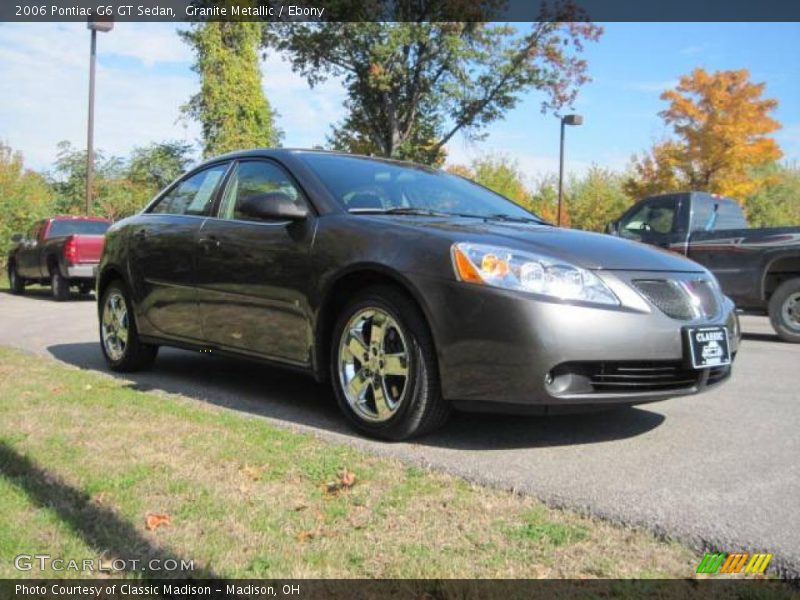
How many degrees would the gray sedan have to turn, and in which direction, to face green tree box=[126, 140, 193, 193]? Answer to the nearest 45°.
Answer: approximately 135° to its left

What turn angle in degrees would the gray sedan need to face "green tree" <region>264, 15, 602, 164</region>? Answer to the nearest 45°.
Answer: approximately 135° to its left

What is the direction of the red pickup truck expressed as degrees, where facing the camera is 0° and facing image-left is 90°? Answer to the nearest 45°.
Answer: approximately 135°

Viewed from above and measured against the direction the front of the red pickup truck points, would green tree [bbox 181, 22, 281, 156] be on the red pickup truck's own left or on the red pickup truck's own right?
on the red pickup truck's own right

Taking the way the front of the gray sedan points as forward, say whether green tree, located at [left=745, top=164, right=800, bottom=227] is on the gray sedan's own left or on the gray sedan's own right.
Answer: on the gray sedan's own left

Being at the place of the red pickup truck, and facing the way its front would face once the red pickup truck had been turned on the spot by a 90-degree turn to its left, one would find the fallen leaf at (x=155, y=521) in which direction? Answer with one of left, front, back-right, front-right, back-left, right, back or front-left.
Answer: front-left

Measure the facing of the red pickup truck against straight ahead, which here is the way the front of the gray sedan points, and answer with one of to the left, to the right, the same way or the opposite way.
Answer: the opposite way

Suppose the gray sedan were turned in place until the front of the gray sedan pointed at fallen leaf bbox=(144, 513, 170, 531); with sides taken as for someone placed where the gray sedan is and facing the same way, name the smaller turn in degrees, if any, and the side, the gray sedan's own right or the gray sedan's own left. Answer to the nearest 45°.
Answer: approximately 90° to the gray sedan's own right

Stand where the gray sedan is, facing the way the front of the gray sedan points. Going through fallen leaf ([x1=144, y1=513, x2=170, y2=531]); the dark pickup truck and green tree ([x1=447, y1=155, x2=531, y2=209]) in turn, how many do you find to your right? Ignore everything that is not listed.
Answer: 1

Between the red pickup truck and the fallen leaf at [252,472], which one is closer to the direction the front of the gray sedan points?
the fallen leaf

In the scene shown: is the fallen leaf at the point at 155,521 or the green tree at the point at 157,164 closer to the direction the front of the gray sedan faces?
the fallen leaf

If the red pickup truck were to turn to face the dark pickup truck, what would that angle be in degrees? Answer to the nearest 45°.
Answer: approximately 180°

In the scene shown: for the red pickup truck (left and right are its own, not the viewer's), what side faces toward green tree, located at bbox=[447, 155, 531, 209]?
right

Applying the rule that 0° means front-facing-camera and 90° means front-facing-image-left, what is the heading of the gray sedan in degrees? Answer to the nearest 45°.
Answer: approximately 315°
